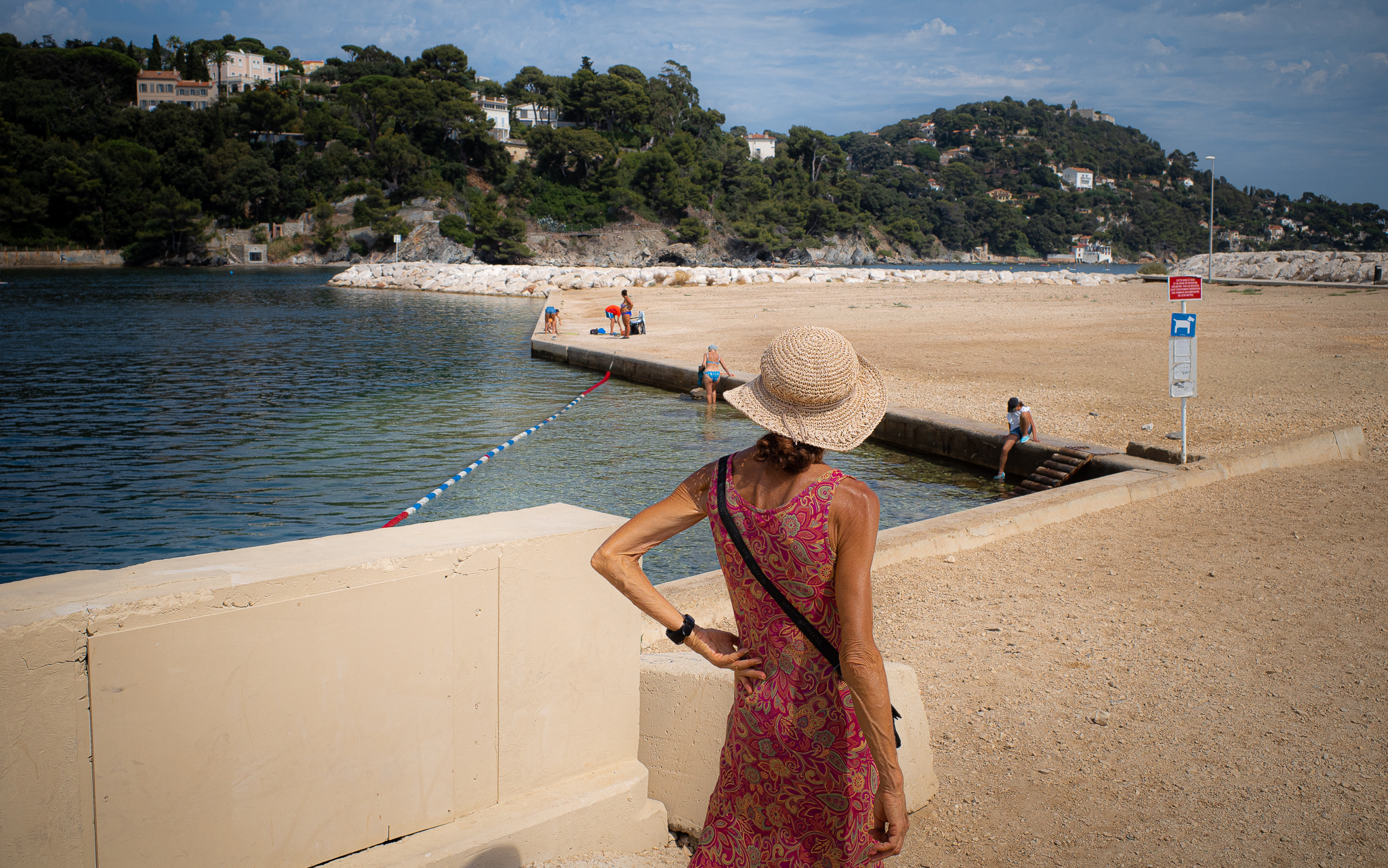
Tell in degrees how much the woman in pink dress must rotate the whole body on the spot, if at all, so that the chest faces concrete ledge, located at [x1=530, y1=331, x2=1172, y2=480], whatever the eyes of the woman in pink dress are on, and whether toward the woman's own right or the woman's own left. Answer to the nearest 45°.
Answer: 0° — they already face it

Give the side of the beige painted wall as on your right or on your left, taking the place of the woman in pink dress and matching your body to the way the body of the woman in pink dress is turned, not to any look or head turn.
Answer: on your left

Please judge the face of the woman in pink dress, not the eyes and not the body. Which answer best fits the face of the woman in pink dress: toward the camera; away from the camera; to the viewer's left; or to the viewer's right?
away from the camera

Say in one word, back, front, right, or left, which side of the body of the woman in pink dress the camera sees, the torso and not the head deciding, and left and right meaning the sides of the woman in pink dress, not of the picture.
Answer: back

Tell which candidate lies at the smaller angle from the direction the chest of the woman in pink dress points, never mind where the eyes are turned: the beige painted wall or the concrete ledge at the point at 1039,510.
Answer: the concrete ledge

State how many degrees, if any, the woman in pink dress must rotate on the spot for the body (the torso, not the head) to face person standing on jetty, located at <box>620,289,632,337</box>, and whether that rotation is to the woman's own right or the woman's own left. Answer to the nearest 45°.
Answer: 0° — they already face them

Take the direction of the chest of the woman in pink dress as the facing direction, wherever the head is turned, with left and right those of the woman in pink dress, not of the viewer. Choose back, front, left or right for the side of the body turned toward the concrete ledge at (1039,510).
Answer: front

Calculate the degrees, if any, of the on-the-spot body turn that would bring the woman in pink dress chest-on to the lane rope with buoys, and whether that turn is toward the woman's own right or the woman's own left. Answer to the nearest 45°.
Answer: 0° — they already face it
